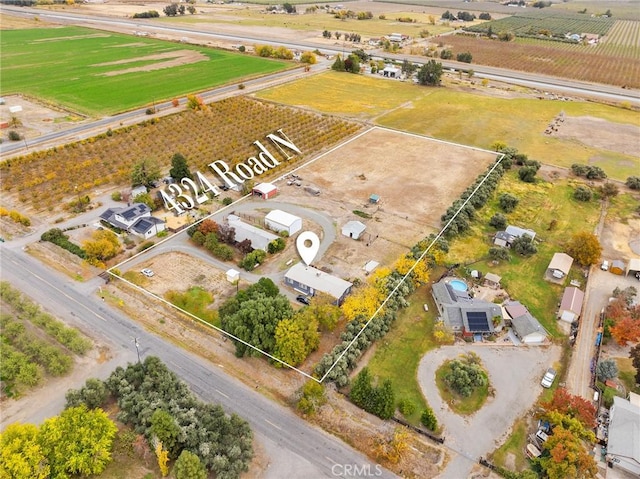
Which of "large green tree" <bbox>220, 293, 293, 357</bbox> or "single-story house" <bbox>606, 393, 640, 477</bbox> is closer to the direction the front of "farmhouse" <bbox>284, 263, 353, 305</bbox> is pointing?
the large green tree

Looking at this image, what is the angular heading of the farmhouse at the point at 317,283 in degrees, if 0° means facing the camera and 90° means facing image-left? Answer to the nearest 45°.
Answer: approximately 45°

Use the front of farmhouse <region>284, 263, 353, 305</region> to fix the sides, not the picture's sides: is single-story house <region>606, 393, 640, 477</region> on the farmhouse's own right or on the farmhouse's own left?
on the farmhouse's own left

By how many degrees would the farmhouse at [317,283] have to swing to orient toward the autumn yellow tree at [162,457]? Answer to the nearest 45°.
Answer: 0° — it already faces it

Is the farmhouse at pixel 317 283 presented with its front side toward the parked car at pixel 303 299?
yes

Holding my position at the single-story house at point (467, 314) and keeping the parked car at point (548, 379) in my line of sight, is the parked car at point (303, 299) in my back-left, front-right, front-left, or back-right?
back-right

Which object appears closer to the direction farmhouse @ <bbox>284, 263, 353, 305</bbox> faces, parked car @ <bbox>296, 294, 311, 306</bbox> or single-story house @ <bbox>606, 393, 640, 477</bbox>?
the parked car

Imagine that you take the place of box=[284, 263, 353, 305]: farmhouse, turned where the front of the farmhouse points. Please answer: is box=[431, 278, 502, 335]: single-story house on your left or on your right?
on your left
